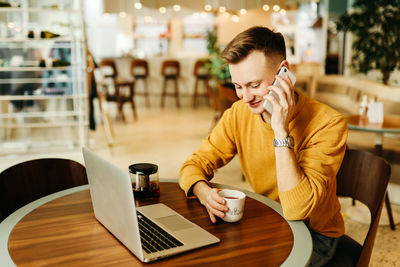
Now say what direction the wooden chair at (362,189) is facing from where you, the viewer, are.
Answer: facing the viewer and to the left of the viewer

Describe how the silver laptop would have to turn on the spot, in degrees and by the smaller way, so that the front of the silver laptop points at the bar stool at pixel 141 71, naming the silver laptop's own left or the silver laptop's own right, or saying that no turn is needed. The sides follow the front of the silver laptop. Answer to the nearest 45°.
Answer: approximately 45° to the silver laptop's own left

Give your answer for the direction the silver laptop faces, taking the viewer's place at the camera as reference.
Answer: facing away from the viewer and to the right of the viewer

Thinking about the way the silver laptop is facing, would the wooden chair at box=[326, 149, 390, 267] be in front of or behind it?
in front

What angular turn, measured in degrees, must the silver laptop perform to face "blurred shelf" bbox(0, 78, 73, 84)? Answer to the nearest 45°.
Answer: approximately 45° to its left

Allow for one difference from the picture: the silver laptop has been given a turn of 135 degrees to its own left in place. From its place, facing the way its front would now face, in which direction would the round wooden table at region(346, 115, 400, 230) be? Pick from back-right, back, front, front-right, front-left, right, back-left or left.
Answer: back-right

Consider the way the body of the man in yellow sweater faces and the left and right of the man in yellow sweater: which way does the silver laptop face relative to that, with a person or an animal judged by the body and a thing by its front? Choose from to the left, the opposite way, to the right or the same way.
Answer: the opposite way

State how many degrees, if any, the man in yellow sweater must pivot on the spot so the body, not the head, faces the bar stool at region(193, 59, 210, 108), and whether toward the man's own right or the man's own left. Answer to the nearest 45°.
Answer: approximately 135° to the man's own right

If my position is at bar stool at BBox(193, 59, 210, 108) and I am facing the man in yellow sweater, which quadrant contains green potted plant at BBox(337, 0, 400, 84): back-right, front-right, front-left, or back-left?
front-left

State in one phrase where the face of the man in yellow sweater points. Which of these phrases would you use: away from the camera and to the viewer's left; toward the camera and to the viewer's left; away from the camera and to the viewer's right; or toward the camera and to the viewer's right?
toward the camera and to the viewer's left

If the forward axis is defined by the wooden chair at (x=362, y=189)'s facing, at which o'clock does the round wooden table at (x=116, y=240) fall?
The round wooden table is roughly at 12 o'clock from the wooden chair.

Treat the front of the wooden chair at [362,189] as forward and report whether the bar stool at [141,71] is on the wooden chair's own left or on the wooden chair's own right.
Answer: on the wooden chair's own right

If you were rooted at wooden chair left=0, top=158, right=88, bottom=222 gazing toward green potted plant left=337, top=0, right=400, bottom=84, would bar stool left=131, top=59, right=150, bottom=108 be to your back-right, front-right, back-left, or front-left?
front-left
